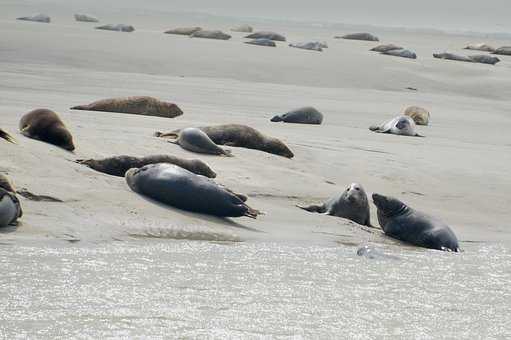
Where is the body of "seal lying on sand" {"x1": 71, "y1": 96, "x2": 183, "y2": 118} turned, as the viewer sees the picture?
to the viewer's right

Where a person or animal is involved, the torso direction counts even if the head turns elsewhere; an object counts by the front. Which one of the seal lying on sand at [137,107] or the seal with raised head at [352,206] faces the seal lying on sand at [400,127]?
the seal lying on sand at [137,107]

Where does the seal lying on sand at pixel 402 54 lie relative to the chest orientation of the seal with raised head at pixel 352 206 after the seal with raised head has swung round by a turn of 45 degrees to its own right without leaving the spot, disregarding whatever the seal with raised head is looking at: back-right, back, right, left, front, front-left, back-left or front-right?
back

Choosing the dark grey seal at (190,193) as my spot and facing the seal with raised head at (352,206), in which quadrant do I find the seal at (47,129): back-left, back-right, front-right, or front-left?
back-left

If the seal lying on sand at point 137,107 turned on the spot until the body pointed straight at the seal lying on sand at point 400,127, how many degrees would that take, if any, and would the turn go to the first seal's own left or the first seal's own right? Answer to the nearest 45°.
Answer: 0° — it already faces it
